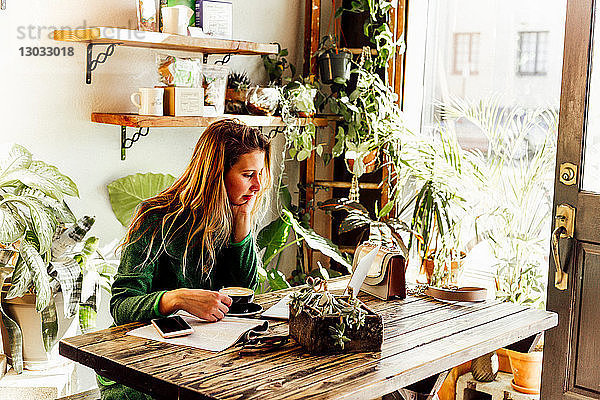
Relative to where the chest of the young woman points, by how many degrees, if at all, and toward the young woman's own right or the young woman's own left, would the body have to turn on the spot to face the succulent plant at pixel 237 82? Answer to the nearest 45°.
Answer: approximately 135° to the young woman's own left

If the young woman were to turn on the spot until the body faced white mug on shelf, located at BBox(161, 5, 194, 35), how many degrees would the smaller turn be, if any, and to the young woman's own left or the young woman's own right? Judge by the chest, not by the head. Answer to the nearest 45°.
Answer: approximately 135° to the young woman's own left

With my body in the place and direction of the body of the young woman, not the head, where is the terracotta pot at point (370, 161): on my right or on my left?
on my left

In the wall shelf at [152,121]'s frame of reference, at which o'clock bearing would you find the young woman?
The young woman is roughly at 1 o'clock from the wall shelf.

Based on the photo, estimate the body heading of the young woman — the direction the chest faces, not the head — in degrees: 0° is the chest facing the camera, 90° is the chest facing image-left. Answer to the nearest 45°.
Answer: approximately 315°

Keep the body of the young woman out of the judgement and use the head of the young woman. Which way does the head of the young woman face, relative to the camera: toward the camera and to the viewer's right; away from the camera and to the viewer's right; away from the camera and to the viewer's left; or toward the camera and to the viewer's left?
toward the camera and to the viewer's right

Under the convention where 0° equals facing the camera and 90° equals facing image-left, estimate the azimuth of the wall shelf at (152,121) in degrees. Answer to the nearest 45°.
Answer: approximately 315°
